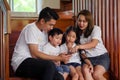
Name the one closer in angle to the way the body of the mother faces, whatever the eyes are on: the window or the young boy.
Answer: the young boy

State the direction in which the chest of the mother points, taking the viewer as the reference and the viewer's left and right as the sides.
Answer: facing the viewer and to the left of the viewer

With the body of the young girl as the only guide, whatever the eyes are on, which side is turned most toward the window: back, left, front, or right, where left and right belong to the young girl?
back

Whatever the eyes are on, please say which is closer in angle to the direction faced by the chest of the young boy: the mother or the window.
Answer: the mother

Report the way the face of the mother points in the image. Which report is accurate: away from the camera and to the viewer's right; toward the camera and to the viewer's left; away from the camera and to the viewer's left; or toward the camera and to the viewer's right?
toward the camera and to the viewer's left

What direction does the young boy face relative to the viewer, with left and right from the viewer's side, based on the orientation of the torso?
facing the viewer and to the right of the viewer

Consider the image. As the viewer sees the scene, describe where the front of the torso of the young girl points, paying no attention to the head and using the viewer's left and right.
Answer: facing the viewer

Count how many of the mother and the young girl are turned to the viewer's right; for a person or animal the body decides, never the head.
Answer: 0
